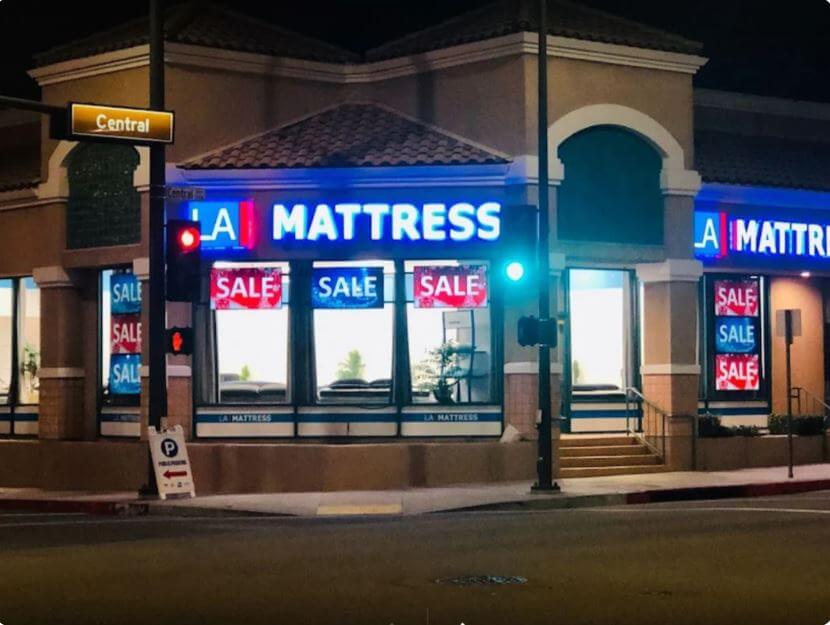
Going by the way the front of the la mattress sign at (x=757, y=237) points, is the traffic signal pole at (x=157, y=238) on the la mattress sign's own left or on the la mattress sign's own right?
on the la mattress sign's own right

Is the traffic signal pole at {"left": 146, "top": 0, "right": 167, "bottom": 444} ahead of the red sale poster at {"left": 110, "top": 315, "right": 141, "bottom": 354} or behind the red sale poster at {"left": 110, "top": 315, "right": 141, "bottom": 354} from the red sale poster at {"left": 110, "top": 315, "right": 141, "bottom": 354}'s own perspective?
ahead

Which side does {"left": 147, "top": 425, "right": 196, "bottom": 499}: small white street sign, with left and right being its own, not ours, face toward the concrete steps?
left

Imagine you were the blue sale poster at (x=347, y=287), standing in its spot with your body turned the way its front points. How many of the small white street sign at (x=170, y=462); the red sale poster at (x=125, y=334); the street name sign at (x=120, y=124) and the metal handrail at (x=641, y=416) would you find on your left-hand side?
1

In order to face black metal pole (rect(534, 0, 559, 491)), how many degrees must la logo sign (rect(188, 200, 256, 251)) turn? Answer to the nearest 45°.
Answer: approximately 45° to its left

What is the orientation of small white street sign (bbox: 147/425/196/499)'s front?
toward the camera

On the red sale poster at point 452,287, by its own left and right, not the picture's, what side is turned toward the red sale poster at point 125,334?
right

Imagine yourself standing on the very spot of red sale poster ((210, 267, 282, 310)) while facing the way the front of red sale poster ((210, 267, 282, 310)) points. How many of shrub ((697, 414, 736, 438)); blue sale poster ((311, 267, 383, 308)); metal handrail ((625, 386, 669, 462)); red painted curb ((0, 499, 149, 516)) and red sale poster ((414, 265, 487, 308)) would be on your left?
4

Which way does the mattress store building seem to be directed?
toward the camera

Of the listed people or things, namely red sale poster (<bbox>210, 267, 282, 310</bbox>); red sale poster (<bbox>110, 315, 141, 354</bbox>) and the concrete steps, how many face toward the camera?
3

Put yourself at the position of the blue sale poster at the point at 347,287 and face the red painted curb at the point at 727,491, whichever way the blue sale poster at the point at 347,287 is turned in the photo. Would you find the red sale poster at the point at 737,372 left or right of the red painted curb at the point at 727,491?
left
